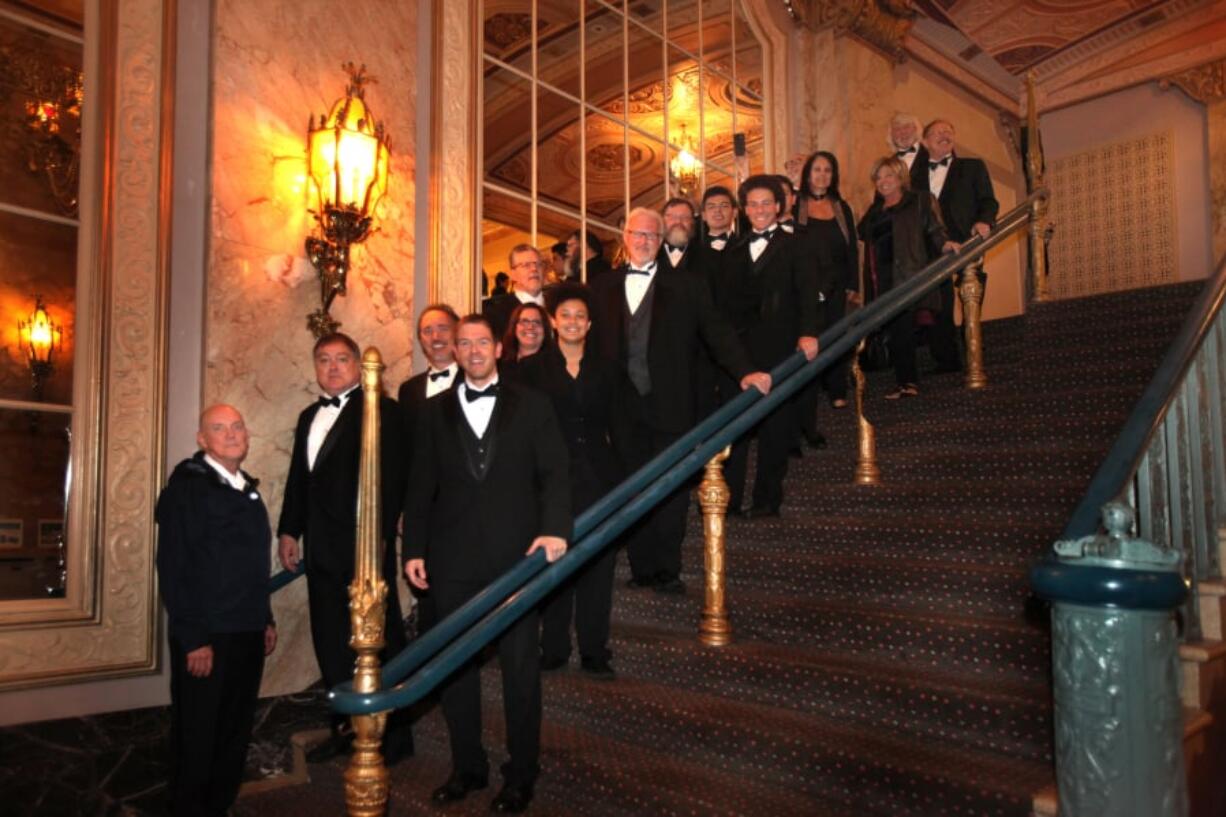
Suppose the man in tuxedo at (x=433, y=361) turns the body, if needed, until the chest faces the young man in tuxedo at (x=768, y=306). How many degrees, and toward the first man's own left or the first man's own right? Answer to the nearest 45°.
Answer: approximately 90° to the first man's own left

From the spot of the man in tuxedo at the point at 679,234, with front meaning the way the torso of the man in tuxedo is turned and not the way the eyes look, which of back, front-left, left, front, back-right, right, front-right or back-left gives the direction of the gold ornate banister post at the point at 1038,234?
back-left

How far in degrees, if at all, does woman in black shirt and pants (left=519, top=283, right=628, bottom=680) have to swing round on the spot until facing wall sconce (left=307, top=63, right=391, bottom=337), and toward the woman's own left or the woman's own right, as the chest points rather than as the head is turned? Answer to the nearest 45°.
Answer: approximately 135° to the woman's own right

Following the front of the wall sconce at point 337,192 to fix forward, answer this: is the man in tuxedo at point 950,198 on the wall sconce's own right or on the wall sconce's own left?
on the wall sconce's own left

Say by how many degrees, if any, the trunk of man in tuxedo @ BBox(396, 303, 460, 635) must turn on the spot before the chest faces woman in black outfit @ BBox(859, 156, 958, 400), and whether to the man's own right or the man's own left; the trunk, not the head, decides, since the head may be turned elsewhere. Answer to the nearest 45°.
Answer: approximately 90° to the man's own left

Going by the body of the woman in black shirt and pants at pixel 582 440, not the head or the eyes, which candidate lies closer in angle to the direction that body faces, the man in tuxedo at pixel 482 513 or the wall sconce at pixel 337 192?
the man in tuxedo

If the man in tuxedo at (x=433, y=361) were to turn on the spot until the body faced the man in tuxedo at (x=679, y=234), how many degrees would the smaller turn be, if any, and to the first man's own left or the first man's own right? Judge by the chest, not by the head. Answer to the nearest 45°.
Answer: approximately 90° to the first man's own left

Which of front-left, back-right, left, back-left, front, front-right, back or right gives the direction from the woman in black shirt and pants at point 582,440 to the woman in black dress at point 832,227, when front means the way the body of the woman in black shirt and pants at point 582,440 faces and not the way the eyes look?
back-left

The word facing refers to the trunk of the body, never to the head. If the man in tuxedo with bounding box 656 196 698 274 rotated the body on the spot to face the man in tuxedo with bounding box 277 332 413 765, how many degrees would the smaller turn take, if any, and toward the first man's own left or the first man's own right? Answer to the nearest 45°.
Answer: approximately 45° to the first man's own right

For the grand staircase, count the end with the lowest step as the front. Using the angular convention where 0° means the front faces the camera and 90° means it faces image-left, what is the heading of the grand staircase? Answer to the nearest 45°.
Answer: approximately 45°

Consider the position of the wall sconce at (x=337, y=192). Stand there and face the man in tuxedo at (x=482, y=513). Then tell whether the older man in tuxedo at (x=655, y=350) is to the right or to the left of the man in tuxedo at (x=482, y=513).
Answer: left
